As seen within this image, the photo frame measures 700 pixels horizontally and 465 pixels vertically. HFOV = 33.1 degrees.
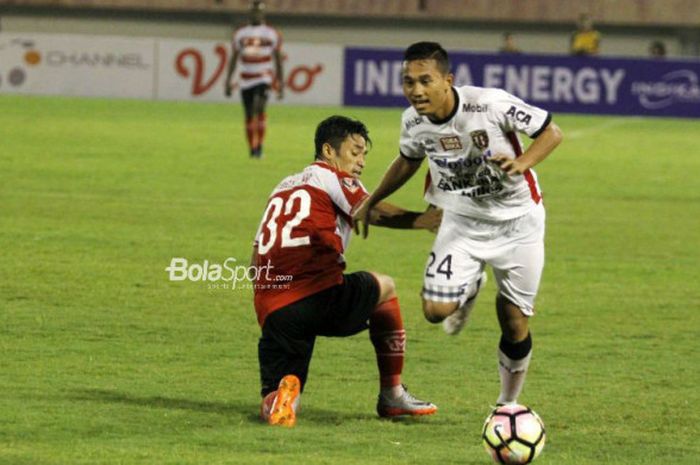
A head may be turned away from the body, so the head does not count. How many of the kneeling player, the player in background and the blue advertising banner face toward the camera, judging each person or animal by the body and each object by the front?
2

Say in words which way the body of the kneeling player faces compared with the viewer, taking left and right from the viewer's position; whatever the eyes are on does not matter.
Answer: facing away from the viewer and to the right of the viewer

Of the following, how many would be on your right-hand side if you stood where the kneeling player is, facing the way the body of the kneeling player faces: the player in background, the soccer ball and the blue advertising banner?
1

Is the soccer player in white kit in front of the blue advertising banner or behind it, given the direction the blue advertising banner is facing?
in front

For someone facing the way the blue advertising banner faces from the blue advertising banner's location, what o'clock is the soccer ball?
The soccer ball is roughly at 12 o'clock from the blue advertising banner.

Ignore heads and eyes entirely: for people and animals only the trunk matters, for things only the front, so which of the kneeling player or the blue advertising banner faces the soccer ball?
the blue advertising banner

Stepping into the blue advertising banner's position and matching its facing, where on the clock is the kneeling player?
The kneeling player is roughly at 12 o'clock from the blue advertising banner.

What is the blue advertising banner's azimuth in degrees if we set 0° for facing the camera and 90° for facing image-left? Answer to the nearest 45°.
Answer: approximately 0°

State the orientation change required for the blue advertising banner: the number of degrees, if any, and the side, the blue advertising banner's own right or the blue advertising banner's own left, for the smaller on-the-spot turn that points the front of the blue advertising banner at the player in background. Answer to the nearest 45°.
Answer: approximately 45° to the blue advertising banner's own right

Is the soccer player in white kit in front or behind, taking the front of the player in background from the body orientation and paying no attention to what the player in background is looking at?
in front

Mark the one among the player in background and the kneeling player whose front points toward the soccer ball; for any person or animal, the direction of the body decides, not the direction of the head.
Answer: the player in background

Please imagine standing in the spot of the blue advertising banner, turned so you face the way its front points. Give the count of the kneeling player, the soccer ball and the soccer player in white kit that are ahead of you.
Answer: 3

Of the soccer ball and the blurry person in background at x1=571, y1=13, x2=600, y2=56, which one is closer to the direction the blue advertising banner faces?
the soccer ball

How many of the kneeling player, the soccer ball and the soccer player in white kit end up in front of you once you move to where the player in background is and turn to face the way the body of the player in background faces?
3

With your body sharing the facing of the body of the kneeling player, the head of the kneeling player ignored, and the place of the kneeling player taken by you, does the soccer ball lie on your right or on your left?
on your right

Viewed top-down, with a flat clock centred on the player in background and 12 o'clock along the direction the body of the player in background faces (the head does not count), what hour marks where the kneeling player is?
The kneeling player is roughly at 12 o'clock from the player in background.
